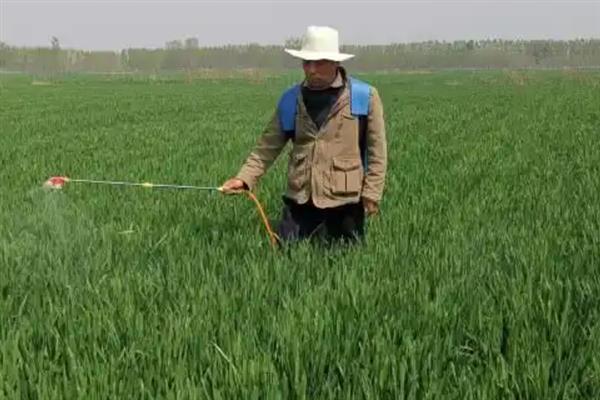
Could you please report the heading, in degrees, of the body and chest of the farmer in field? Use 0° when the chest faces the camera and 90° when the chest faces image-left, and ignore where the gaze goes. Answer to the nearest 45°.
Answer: approximately 45°
